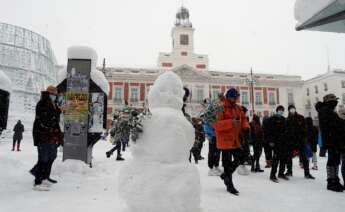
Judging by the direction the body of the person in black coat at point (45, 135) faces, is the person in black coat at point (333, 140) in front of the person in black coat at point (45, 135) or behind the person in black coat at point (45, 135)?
in front

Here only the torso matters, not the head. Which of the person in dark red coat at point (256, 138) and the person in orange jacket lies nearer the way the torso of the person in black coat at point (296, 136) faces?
the person in orange jacket

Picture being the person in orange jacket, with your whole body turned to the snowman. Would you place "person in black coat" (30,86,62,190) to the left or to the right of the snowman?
right

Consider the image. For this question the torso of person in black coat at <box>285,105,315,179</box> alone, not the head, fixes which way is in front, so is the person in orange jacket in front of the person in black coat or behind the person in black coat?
in front

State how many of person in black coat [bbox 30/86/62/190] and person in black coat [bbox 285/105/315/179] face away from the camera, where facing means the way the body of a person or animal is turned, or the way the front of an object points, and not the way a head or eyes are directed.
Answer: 0

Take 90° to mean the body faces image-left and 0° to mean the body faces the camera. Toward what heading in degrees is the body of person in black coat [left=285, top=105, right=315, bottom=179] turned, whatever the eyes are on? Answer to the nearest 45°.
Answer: approximately 0°

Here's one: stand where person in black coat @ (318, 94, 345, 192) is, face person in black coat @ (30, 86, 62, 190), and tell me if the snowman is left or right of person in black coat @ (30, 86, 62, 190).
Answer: left

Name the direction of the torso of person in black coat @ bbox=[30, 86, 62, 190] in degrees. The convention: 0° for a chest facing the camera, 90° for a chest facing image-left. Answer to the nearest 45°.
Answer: approximately 315°
